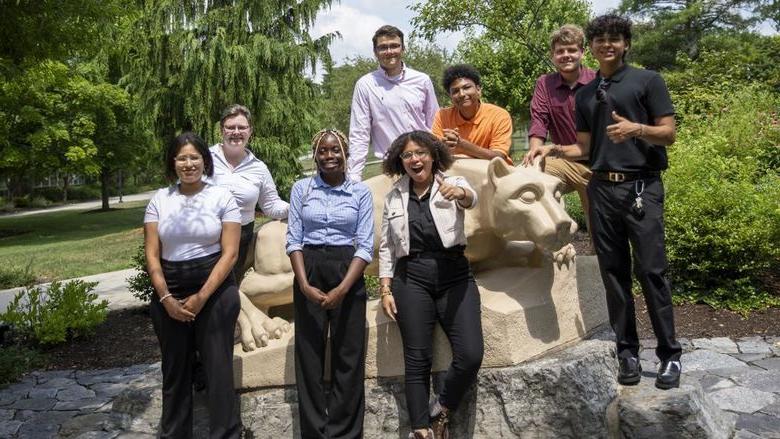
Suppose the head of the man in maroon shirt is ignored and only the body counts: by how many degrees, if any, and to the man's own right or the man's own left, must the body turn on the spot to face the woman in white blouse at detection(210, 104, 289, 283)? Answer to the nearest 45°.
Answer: approximately 90° to the man's own right

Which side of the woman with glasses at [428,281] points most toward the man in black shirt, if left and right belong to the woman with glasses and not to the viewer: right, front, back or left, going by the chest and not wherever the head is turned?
left

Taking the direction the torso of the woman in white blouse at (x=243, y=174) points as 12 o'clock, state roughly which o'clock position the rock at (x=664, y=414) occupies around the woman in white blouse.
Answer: The rock is roughly at 10 o'clock from the woman in white blouse.

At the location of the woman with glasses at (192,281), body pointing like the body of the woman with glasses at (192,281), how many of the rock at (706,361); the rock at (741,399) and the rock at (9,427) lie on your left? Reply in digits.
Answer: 2

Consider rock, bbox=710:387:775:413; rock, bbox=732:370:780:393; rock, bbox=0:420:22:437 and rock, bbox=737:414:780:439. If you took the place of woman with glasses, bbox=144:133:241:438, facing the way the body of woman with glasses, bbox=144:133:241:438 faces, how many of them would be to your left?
3
